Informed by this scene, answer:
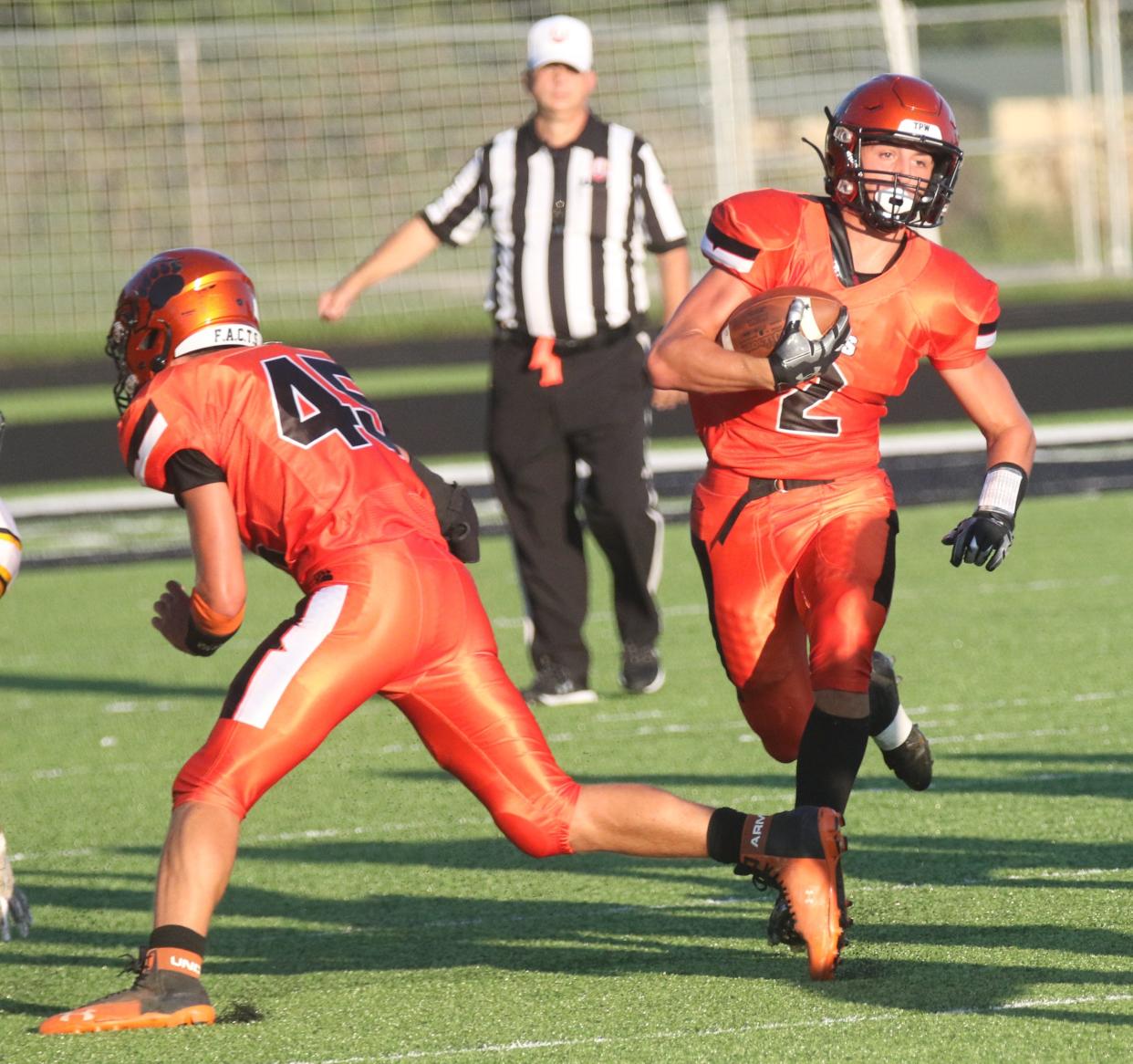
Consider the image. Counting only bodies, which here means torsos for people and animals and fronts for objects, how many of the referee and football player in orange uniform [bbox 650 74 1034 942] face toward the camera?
2

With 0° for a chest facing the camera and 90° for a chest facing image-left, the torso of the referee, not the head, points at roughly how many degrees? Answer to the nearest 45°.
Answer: approximately 0°

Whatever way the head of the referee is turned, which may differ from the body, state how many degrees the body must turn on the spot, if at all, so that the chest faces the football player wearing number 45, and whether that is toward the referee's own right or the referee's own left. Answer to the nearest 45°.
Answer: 0° — they already face them

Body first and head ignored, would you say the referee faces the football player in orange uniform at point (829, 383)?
yes

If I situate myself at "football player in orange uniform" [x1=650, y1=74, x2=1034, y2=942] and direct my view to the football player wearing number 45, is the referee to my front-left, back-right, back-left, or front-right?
back-right

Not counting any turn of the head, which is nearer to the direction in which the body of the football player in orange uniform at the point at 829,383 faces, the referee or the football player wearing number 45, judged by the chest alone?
the football player wearing number 45

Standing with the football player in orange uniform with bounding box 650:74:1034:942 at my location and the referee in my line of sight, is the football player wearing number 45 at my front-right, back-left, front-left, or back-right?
back-left

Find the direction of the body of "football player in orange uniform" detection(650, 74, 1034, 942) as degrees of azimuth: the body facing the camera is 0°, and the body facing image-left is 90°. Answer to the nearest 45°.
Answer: approximately 0°

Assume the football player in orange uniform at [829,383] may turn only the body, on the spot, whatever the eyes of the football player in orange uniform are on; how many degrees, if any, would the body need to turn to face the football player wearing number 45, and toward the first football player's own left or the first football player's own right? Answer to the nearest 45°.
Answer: approximately 45° to the first football player's own right
